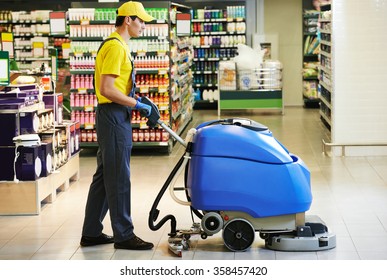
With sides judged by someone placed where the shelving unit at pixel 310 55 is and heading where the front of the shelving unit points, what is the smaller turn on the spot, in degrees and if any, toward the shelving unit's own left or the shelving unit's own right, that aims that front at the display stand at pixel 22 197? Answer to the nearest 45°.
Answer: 0° — it already faces it

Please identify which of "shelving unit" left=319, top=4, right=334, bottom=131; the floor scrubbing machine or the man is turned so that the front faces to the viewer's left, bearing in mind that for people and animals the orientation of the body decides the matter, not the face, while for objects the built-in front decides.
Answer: the shelving unit

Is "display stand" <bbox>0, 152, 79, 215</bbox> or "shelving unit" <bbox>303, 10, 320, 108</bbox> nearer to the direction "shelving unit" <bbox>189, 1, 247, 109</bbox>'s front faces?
the display stand

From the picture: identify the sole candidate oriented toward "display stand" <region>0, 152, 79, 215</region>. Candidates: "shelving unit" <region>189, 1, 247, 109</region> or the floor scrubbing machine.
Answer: the shelving unit

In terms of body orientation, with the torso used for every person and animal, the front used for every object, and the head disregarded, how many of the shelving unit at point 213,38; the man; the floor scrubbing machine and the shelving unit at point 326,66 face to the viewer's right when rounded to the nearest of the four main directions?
2

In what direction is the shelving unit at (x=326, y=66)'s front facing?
to the viewer's left

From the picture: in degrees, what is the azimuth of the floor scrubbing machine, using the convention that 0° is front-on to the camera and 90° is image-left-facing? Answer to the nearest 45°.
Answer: approximately 270°

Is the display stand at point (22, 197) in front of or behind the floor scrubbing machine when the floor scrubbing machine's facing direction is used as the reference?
behind

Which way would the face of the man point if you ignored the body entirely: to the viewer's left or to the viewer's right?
to the viewer's right
